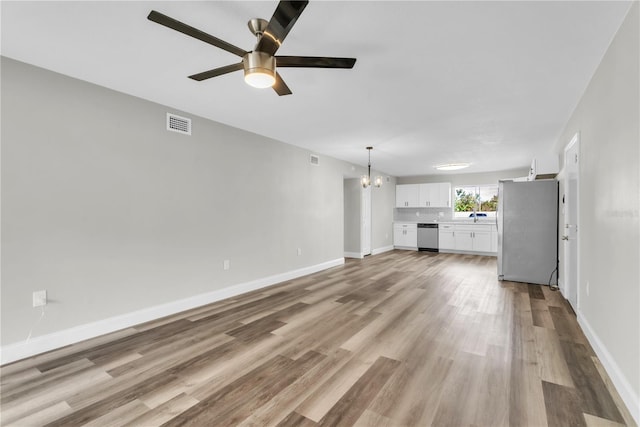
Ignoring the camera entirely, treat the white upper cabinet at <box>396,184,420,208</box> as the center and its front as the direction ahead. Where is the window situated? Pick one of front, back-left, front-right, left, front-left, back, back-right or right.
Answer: left

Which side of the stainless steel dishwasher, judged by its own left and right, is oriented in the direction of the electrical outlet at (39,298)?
front

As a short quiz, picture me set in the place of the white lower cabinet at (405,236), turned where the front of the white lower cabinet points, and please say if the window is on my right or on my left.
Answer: on my left

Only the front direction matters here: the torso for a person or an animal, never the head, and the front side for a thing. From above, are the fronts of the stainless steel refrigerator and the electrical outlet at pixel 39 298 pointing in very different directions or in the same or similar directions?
very different directions

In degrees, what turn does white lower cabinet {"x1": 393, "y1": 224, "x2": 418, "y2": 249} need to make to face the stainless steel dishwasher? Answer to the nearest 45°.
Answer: approximately 90° to its left

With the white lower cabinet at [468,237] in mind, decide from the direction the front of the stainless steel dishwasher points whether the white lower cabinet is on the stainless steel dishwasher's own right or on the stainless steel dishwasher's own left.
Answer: on the stainless steel dishwasher's own left
